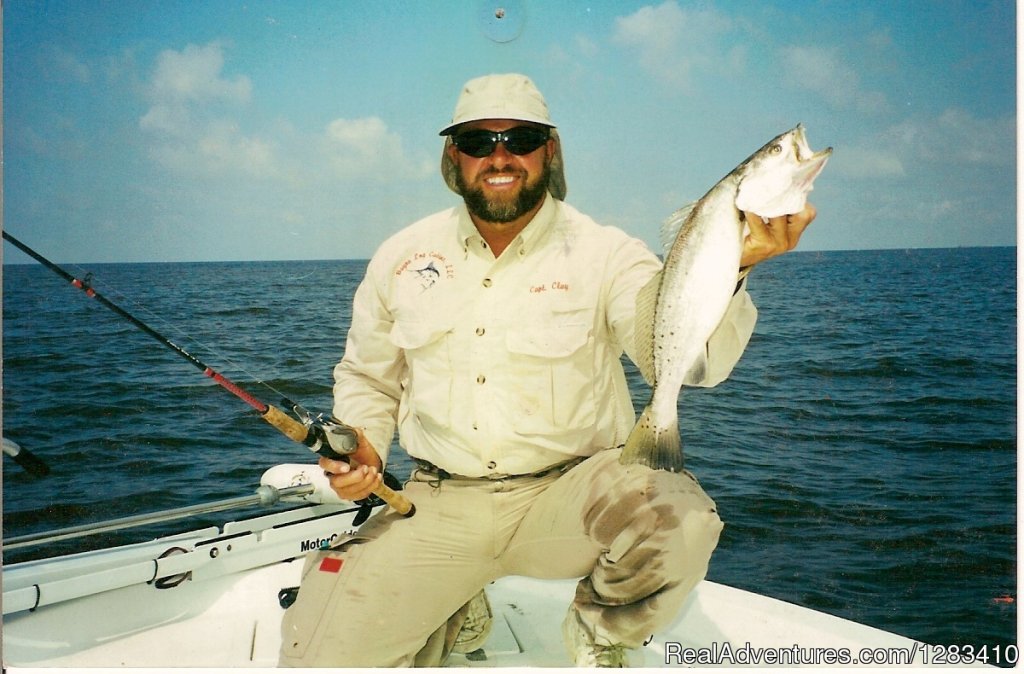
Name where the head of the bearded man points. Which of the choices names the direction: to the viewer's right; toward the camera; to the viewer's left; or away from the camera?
toward the camera

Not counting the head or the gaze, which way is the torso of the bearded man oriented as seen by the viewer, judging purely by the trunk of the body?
toward the camera
